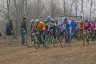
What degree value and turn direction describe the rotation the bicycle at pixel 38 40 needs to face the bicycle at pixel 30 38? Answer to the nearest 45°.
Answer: approximately 90° to its right

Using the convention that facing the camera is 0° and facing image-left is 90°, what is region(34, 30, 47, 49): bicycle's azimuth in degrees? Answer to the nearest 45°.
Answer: approximately 45°
